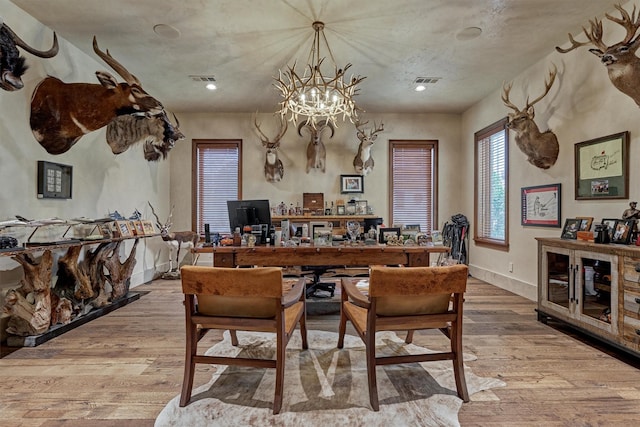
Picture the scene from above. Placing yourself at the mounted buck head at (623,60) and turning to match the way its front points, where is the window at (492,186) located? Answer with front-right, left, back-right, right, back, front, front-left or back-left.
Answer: right

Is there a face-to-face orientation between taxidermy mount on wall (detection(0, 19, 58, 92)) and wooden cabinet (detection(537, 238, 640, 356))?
yes

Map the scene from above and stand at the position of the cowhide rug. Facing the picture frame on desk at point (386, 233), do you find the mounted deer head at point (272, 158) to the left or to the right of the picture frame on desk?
left

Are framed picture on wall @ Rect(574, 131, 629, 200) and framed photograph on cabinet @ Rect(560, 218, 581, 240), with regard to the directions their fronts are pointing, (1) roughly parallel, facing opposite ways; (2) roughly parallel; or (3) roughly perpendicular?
roughly parallel

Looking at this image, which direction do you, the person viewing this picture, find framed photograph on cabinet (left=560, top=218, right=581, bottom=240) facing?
facing the viewer and to the left of the viewer

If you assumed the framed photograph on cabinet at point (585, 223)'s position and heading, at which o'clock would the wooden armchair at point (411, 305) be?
The wooden armchair is roughly at 11 o'clock from the framed photograph on cabinet.

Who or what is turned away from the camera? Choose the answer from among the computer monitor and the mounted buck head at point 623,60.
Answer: the computer monitor

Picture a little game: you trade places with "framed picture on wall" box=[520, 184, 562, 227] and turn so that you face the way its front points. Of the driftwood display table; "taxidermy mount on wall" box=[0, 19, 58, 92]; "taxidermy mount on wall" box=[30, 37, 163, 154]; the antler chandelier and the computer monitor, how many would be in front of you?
5

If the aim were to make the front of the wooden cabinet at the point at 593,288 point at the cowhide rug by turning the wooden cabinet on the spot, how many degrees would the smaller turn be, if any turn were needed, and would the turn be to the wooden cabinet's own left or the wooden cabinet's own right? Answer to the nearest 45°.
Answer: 0° — it already faces it

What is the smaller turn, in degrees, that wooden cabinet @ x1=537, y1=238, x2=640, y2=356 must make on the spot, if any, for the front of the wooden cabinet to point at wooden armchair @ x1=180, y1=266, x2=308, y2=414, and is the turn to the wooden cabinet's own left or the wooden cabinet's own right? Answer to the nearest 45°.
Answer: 0° — it already faces it

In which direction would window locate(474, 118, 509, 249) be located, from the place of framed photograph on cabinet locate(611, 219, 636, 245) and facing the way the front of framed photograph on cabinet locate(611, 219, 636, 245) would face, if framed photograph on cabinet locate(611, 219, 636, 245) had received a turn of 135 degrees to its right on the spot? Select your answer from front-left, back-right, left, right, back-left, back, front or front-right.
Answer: front-left

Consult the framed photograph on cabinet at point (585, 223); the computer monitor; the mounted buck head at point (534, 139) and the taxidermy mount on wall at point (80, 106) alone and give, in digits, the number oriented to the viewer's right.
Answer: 1

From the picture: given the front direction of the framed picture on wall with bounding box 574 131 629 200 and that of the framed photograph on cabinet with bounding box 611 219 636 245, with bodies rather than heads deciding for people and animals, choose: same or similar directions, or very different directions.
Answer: same or similar directions

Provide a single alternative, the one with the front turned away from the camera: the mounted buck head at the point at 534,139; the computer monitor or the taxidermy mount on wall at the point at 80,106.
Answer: the computer monitor

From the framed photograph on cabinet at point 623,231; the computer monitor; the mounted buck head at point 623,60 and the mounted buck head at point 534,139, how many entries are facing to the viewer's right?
0

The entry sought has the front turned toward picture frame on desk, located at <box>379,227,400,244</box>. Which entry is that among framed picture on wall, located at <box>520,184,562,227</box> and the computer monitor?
the framed picture on wall
